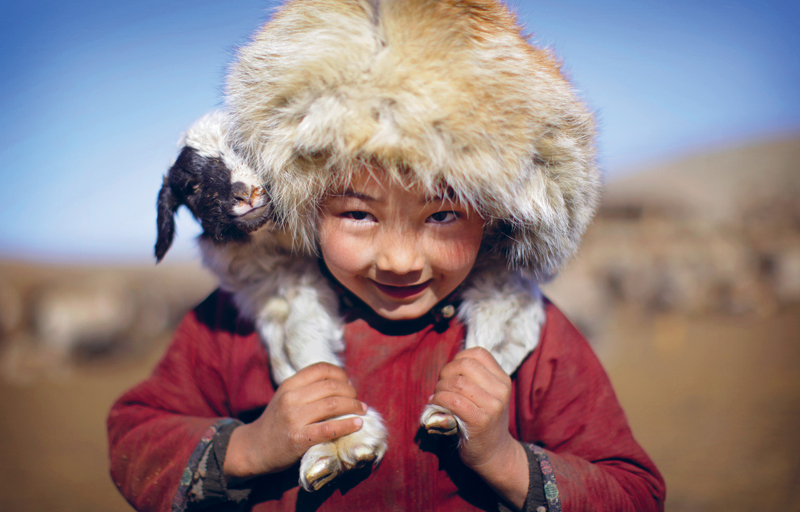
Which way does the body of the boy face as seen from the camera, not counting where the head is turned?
toward the camera

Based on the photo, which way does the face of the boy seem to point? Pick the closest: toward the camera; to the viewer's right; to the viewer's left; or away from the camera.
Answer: toward the camera
